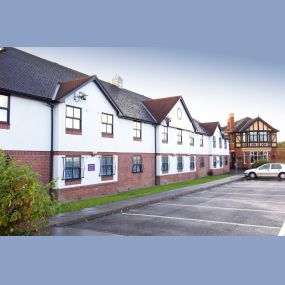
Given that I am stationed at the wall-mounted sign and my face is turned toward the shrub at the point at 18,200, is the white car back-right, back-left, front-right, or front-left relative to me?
back-left

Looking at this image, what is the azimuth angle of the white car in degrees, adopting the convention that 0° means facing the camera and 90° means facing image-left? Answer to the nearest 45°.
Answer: approximately 90°

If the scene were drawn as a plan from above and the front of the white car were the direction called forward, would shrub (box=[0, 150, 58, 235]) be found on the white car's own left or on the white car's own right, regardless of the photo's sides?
on the white car's own left

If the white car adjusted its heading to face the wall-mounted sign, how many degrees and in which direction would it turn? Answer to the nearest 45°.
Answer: approximately 45° to its left
